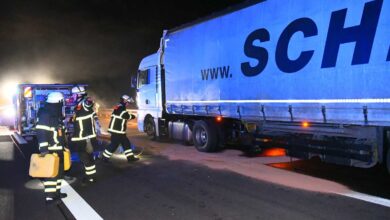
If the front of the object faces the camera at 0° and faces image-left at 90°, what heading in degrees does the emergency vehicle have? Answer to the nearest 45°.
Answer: approximately 180°

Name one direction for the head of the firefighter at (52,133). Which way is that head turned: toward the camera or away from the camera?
away from the camera

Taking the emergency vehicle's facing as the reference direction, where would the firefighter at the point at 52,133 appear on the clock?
The firefighter is roughly at 6 o'clock from the emergency vehicle.

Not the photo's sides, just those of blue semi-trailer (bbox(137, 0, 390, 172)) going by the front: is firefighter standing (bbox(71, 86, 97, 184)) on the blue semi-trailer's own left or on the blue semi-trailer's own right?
on the blue semi-trailer's own left

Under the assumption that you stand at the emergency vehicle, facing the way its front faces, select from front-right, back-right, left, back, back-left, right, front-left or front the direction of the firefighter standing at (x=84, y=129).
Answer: back

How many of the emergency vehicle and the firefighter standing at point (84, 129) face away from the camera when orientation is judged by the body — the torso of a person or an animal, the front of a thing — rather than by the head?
1

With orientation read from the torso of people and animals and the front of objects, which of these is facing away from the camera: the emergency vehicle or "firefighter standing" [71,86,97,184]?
the emergency vehicle

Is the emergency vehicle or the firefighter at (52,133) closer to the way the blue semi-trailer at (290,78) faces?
the emergency vehicle
